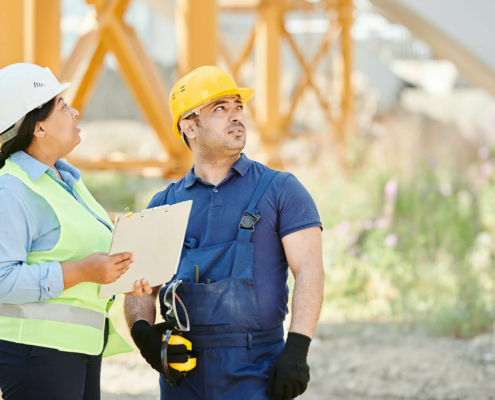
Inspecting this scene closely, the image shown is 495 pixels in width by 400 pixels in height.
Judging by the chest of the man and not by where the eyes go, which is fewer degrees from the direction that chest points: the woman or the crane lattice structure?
the woman

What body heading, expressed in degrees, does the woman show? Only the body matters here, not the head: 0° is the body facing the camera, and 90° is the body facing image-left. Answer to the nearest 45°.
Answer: approximately 270°

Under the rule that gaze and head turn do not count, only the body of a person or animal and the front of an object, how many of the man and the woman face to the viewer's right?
1

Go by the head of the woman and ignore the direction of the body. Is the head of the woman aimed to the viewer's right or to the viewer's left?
to the viewer's right

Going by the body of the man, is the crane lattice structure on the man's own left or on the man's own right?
on the man's own right

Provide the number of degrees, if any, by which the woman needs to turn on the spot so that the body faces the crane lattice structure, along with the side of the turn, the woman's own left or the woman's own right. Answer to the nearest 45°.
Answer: approximately 90° to the woman's own left

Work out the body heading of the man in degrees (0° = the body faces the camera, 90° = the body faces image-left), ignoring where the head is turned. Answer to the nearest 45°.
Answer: approximately 45°
